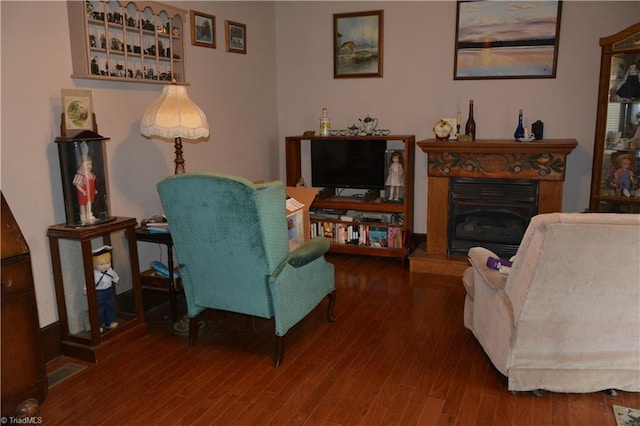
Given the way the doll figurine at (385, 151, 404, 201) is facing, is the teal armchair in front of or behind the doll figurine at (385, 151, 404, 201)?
in front

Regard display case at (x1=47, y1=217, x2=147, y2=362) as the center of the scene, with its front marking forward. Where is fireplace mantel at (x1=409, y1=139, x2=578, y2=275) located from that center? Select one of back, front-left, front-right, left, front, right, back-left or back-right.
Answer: front-left

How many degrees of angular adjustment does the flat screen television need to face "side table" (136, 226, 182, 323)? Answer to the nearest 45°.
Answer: approximately 45° to its right

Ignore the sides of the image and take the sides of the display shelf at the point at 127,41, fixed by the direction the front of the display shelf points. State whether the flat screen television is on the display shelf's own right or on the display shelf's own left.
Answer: on the display shelf's own left

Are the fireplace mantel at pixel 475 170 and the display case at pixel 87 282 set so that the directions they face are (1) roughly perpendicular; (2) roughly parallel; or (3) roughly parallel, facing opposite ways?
roughly perpendicular

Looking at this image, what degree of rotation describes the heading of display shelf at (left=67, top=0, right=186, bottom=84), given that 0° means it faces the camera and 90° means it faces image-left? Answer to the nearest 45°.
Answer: approximately 315°

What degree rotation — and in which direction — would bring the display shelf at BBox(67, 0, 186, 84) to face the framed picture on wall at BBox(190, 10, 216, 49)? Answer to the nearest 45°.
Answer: approximately 90° to its left

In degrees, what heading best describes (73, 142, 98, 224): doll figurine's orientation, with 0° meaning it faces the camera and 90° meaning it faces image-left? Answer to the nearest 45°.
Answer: approximately 315°

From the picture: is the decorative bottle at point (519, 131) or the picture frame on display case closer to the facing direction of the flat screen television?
the picture frame on display case

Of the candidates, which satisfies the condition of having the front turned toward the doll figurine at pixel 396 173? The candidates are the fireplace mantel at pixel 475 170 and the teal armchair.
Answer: the teal armchair

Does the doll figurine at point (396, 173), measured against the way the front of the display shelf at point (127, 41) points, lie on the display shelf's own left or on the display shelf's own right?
on the display shelf's own left

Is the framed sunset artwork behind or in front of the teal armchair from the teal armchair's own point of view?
in front

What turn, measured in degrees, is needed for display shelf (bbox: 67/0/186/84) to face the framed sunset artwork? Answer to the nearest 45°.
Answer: approximately 45° to its left

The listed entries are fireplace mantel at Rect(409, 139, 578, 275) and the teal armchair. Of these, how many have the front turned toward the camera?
1
